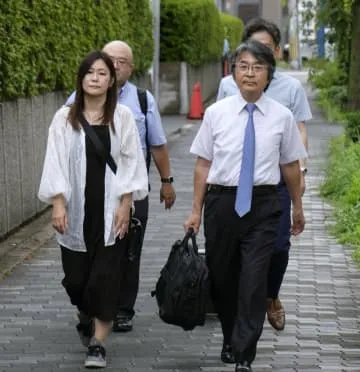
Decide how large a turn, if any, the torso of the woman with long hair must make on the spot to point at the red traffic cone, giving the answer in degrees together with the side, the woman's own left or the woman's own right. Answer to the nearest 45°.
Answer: approximately 180°

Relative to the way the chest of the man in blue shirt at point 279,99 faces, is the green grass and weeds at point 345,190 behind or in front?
behind

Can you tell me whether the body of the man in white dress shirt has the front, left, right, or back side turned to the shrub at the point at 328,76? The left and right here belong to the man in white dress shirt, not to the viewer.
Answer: back

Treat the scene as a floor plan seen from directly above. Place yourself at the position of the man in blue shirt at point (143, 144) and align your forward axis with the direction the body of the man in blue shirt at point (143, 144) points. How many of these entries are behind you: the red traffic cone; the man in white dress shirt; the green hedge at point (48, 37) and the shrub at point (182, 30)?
3

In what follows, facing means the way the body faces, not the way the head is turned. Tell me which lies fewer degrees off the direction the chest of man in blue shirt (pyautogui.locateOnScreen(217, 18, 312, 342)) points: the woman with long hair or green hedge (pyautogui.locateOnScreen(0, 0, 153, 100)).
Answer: the woman with long hair

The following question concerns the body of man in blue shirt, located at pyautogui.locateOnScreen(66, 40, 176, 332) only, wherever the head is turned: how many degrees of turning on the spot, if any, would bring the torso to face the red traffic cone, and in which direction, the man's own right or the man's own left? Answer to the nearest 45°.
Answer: approximately 180°

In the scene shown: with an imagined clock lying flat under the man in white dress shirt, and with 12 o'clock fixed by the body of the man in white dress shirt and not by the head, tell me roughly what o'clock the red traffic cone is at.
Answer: The red traffic cone is roughly at 6 o'clock from the man in white dress shirt.
